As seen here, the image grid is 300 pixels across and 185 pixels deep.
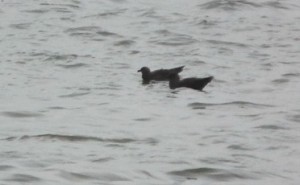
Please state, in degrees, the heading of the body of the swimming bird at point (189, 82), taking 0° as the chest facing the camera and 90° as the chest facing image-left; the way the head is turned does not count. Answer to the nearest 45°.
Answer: approximately 90°

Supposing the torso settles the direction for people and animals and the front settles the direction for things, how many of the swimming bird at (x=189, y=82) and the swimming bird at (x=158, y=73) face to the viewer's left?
2

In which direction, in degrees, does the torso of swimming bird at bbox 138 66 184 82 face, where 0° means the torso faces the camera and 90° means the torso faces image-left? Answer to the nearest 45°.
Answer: approximately 90°

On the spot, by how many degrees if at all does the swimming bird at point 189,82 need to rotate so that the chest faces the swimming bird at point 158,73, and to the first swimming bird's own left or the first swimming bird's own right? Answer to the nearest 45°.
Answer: approximately 45° to the first swimming bird's own right

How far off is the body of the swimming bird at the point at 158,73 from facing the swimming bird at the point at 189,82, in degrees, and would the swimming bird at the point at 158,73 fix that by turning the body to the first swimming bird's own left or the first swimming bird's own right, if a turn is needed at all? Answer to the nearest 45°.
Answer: approximately 135° to the first swimming bird's own left
